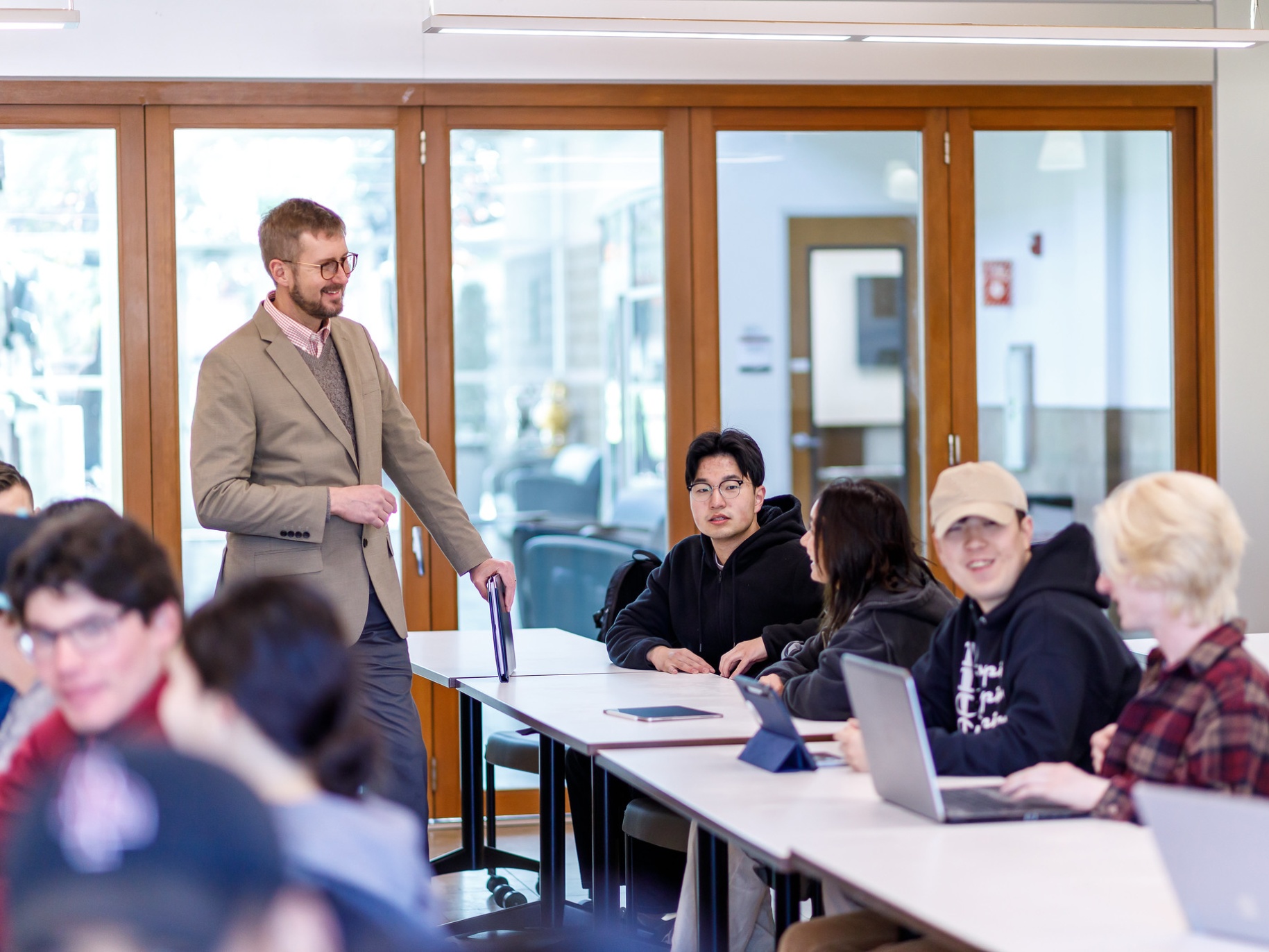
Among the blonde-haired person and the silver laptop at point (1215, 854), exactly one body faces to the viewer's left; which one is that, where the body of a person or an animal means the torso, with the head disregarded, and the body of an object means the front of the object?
the blonde-haired person

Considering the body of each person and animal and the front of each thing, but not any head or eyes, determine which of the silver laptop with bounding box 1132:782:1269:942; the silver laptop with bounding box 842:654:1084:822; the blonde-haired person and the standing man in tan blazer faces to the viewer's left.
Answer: the blonde-haired person

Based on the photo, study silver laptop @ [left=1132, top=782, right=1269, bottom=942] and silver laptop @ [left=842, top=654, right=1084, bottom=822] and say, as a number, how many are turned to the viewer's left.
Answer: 0

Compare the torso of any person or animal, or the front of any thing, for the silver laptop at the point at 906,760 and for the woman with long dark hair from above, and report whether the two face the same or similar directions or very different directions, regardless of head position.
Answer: very different directions

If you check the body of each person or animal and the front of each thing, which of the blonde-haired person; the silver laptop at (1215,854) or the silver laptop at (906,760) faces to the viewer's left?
the blonde-haired person

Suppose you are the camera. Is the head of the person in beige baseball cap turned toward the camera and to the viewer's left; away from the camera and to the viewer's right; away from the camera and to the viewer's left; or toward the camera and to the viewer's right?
toward the camera and to the viewer's left

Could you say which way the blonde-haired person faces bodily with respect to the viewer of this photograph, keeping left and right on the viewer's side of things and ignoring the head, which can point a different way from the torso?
facing to the left of the viewer

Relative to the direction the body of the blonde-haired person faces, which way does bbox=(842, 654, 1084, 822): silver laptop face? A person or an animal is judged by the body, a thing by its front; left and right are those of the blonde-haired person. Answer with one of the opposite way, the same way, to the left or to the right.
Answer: the opposite way

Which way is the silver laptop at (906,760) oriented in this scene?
to the viewer's right

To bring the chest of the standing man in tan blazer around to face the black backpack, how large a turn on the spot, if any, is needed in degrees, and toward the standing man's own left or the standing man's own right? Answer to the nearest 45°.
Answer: approximately 90° to the standing man's own left

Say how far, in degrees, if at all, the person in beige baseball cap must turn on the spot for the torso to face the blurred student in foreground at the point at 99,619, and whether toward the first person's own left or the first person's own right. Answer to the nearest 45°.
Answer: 0° — they already face them
